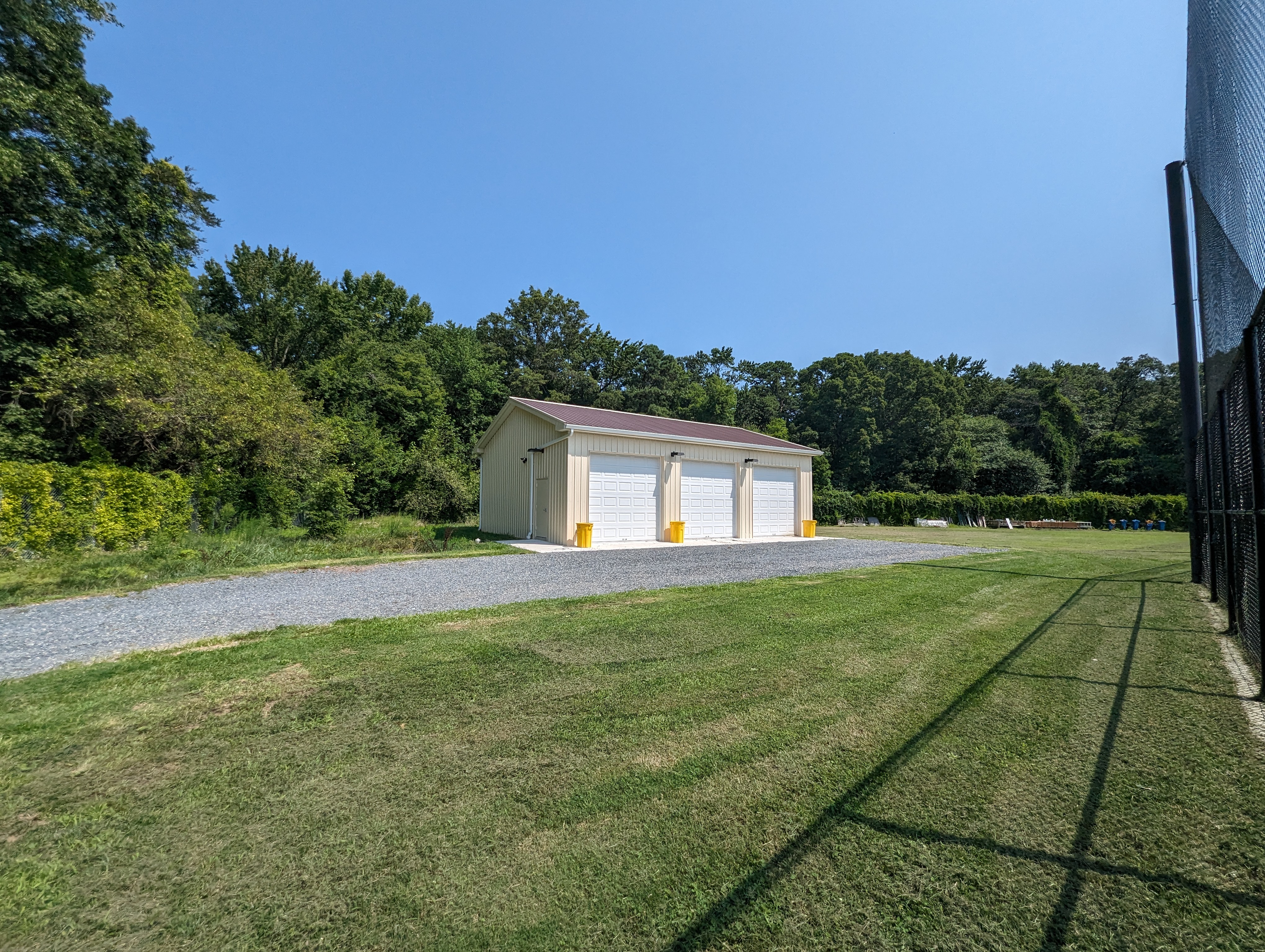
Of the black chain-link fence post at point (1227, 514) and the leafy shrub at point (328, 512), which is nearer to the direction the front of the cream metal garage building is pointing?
the black chain-link fence post

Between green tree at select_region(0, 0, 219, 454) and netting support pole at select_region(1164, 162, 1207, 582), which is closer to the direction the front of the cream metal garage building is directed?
the netting support pole

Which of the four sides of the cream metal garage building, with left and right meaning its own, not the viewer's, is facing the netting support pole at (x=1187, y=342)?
front

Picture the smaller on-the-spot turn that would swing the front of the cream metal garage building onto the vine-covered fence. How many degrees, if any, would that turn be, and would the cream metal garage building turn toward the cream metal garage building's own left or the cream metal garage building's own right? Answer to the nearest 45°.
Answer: approximately 90° to the cream metal garage building's own right

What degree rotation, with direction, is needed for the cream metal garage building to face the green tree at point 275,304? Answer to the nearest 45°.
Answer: approximately 180°

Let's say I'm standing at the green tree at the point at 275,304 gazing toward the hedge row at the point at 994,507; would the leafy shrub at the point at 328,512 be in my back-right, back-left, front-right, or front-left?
front-right

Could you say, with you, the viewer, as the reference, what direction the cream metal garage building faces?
facing the viewer and to the right of the viewer

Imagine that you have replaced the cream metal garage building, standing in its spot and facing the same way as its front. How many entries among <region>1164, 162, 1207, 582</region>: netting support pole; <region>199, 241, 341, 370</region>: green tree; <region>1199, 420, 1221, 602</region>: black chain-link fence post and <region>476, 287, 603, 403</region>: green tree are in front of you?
2

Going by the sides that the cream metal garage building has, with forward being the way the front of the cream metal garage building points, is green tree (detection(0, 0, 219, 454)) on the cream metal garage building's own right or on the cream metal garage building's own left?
on the cream metal garage building's own right

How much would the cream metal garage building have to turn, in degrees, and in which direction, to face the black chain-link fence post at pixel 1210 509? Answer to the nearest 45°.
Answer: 0° — it already faces it

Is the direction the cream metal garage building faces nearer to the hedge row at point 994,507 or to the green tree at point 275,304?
the hedge row

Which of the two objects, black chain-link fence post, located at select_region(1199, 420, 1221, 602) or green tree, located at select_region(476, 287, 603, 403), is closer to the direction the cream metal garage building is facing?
the black chain-link fence post

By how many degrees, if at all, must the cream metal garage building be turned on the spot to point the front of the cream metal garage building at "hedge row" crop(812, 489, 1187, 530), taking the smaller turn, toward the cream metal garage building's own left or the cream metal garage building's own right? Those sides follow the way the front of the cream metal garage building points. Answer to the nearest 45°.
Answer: approximately 90° to the cream metal garage building's own left

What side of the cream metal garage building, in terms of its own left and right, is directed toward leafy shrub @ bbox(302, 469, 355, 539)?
right

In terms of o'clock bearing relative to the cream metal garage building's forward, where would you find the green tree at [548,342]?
The green tree is roughly at 7 o'clock from the cream metal garage building.
